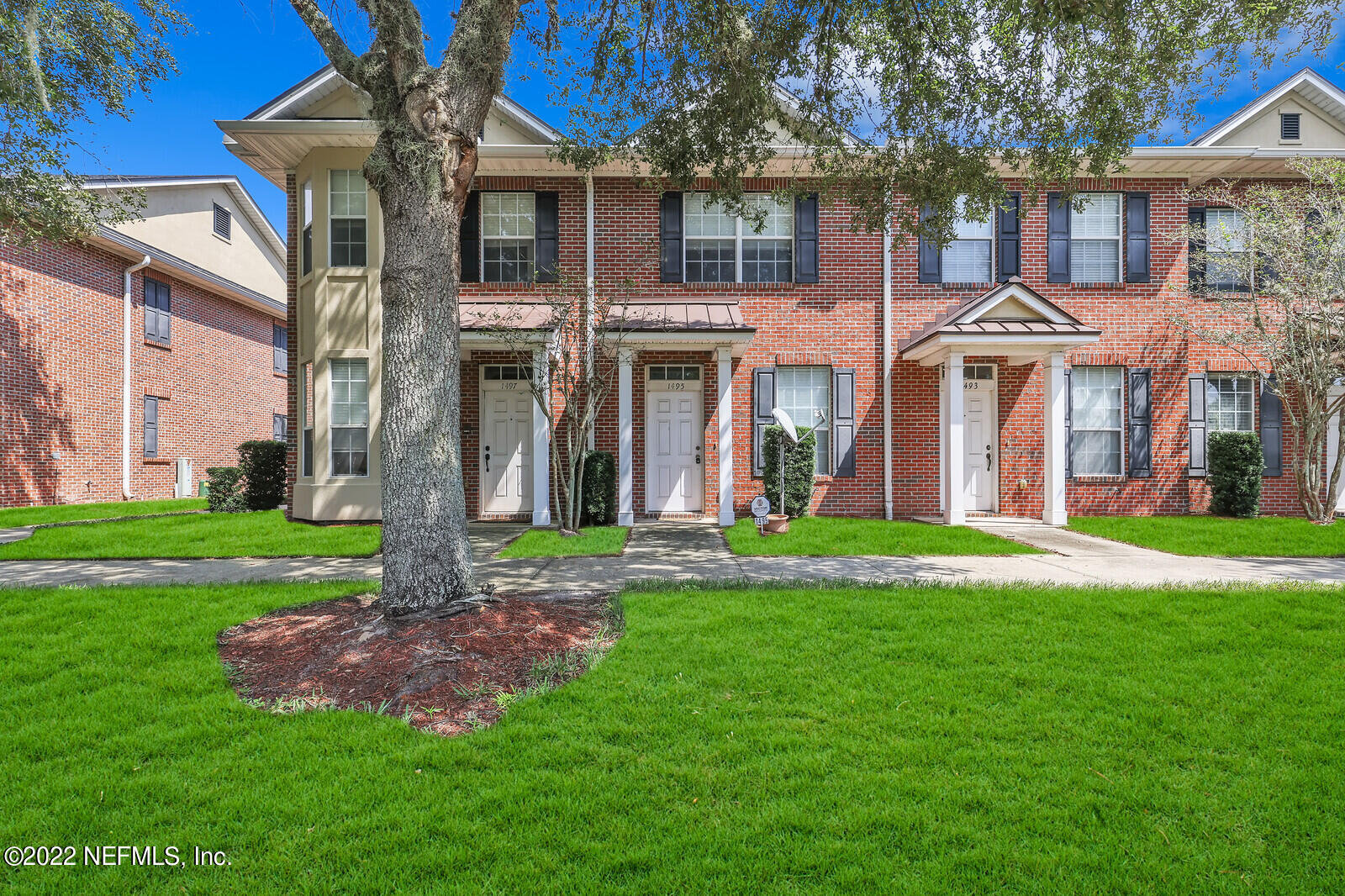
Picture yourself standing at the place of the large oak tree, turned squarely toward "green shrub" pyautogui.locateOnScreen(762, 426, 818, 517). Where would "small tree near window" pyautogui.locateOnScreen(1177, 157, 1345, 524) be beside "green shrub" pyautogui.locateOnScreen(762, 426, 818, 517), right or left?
right

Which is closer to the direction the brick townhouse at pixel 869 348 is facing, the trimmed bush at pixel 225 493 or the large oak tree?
the large oak tree

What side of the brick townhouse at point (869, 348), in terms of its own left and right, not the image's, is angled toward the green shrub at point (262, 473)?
right

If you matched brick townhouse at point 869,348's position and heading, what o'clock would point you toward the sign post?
The sign post is roughly at 1 o'clock from the brick townhouse.

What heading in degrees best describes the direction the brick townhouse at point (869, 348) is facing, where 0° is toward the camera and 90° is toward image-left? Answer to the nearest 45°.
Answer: approximately 0°

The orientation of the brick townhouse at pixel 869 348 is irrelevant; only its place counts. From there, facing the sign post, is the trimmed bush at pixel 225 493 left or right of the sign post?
right
